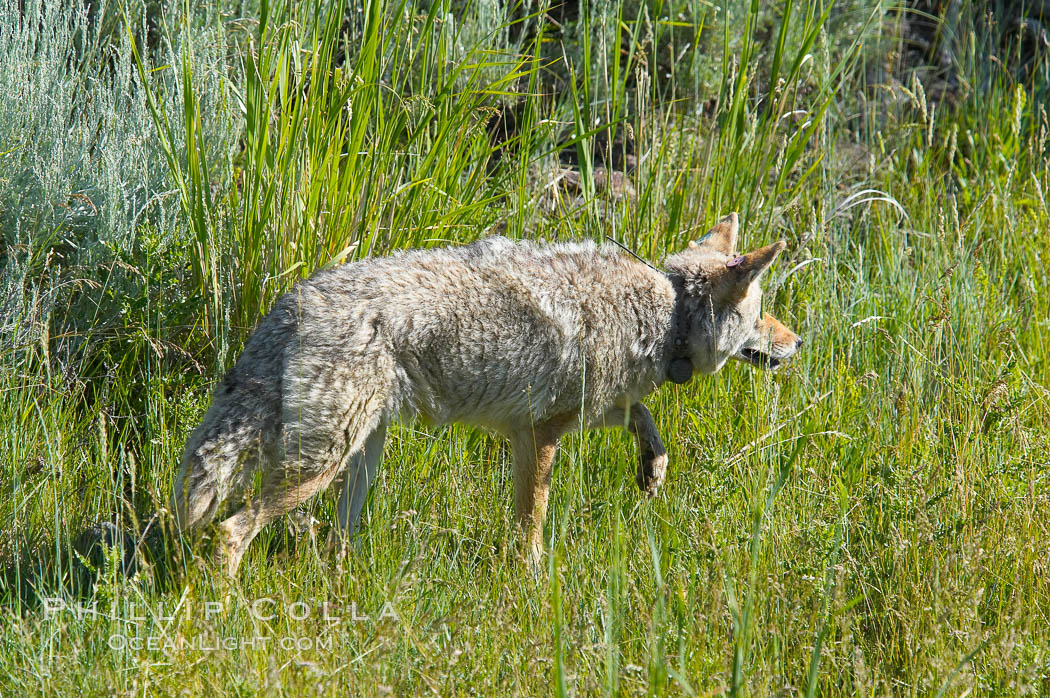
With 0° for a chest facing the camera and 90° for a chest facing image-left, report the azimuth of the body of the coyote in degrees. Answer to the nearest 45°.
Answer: approximately 270°
